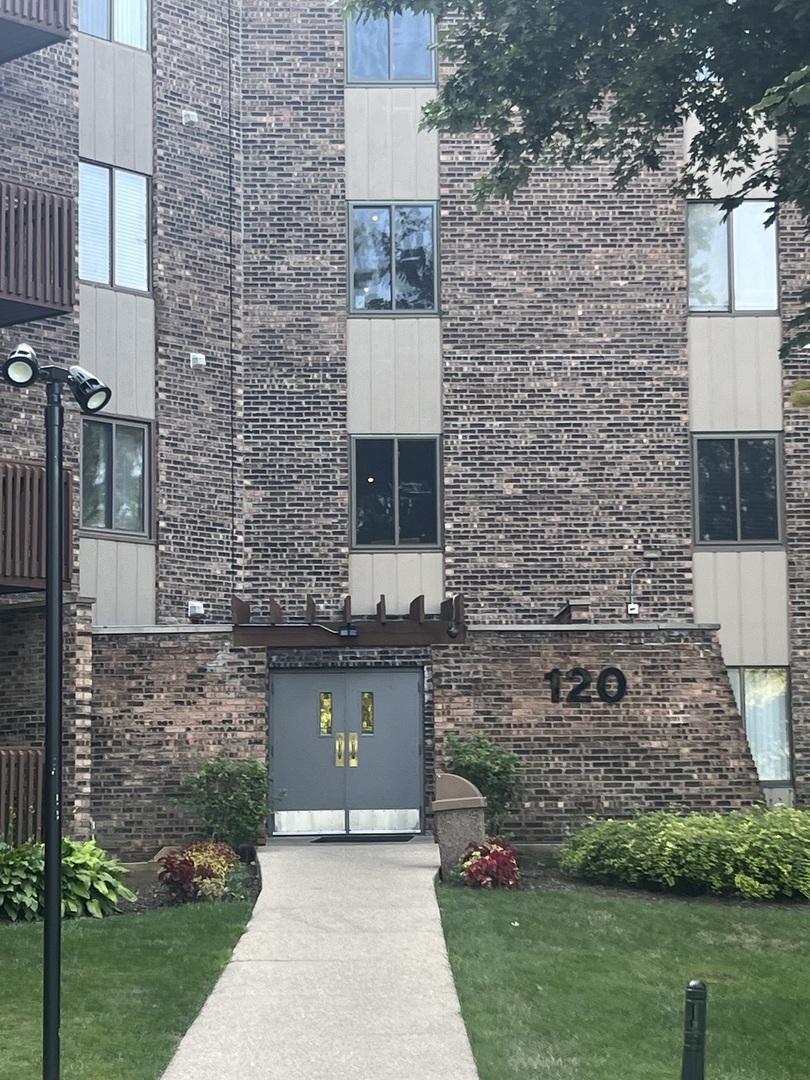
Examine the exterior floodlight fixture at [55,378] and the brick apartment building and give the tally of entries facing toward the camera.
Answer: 2

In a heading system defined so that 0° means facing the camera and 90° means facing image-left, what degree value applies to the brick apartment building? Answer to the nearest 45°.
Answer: approximately 0°

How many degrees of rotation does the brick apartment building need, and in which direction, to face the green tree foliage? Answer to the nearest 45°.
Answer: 0° — it already faces it

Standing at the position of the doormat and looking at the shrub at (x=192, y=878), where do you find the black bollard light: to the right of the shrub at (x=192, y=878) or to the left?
left

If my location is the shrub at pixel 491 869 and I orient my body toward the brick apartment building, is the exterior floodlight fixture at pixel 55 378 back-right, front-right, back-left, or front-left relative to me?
back-left

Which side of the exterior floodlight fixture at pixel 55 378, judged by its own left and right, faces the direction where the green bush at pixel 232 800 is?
back

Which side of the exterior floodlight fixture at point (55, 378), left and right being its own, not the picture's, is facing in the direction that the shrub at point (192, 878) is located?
back

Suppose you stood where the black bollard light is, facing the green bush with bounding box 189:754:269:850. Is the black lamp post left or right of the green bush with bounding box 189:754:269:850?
left
